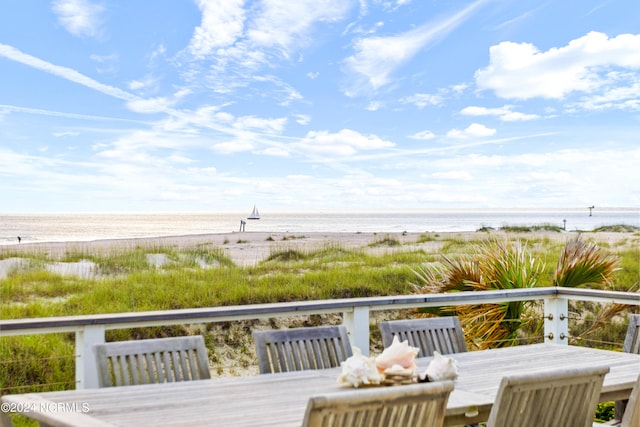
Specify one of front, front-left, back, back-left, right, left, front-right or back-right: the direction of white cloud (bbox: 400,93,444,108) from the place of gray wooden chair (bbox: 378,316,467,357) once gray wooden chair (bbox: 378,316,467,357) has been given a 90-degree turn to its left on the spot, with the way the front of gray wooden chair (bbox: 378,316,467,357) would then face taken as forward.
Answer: front-left

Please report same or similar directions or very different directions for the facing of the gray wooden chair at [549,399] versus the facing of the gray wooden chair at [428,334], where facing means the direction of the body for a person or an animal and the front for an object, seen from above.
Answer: very different directions

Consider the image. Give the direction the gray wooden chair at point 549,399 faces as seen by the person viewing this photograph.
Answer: facing away from the viewer and to the left of the viewer

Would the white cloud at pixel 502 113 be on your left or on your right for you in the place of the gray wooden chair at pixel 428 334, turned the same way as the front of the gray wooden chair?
on your left

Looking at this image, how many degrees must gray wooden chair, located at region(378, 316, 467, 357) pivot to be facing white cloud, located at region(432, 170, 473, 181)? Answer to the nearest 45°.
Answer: approximately 135° to its left

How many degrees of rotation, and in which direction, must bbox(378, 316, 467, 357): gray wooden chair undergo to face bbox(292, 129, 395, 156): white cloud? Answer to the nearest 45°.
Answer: approximately 135° to its left

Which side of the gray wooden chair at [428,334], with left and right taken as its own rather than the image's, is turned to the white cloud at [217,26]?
back

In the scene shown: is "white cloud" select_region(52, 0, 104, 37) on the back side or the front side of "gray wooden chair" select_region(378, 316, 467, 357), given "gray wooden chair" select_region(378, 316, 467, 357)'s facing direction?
on the back side

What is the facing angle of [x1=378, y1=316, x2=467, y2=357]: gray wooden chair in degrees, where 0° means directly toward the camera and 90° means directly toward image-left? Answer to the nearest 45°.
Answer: approximately 315°
